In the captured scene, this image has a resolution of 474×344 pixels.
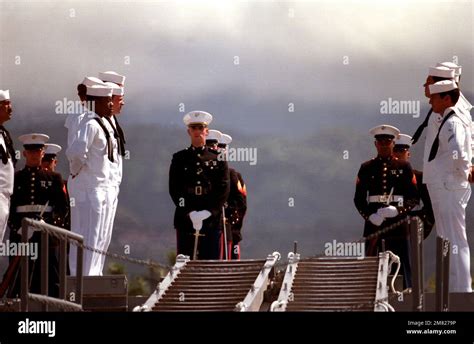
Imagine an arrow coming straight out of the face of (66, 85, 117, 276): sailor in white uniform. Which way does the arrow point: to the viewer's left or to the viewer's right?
to the viewer's right

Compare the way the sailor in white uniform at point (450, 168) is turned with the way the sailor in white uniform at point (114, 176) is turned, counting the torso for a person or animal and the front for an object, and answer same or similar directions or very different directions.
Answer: very different directions

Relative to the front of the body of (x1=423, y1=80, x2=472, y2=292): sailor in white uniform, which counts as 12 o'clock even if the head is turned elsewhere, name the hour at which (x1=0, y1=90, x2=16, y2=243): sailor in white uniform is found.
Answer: (x1=0, y1=90, x2=16, y2=243): sailor in white uniform is roughly at 12 o'clock from (x1=423, y1=80, x2=472, y2=292): sailor in white uniform.

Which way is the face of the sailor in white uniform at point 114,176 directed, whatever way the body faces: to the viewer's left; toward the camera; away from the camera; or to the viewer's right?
to the viewer's right

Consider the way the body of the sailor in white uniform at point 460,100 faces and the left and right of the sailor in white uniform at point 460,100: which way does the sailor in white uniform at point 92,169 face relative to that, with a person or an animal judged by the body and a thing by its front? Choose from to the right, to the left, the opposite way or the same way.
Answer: the opposite way

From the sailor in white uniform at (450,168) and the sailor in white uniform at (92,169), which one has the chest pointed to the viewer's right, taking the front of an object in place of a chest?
the sailor in white uniform at (92,169)

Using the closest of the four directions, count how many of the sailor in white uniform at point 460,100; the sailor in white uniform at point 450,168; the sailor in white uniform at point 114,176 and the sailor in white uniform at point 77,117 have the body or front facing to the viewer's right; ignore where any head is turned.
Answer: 2

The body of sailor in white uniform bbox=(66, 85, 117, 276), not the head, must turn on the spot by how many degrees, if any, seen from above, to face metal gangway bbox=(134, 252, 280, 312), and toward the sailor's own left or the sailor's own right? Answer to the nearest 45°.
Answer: approximately 45° to the sailor's own right

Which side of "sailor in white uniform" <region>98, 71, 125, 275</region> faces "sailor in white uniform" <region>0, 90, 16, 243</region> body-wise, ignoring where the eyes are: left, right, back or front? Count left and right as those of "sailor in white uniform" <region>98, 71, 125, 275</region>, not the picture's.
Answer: back

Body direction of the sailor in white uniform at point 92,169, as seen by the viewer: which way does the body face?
to the viewer's right

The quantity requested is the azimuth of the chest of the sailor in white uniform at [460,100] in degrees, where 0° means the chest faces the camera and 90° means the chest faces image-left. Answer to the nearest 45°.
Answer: approximately 90°

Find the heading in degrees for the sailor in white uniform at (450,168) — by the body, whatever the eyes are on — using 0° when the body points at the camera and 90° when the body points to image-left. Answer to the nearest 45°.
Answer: approximately 90°

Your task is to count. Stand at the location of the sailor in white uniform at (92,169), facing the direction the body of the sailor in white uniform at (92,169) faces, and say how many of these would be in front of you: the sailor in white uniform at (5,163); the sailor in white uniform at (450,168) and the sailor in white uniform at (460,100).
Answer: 2
